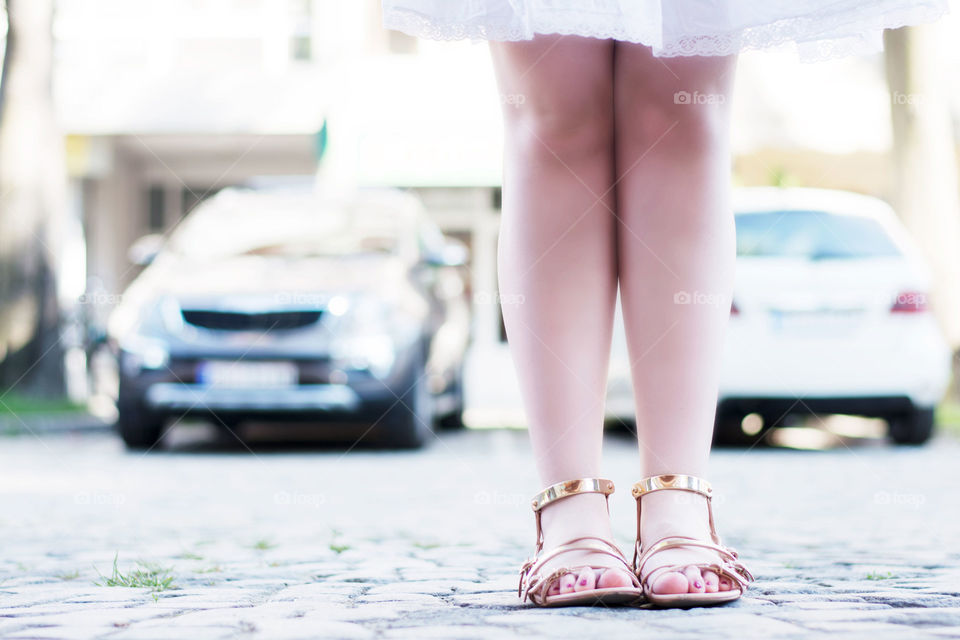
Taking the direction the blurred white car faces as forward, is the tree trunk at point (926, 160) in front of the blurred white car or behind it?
in front

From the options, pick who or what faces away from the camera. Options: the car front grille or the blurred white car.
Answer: the blurred white car

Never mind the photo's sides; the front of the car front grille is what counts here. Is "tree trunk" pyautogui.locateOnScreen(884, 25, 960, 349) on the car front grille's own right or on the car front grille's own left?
on the car front grille's own left

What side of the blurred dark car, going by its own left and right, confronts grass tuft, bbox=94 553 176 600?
front

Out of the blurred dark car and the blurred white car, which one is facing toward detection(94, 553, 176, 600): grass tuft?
the blurred dark car

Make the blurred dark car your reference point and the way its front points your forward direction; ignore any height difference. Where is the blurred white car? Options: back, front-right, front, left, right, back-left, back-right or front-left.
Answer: left

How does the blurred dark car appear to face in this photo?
toward the camera

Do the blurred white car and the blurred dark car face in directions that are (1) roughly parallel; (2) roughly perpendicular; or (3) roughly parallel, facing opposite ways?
roughly parallel, facing opposite ways

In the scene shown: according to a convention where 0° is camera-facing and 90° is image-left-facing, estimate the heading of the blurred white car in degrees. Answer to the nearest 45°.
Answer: approximately 180°

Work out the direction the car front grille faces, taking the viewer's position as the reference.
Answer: facing the viewer

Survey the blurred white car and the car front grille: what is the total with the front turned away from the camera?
1

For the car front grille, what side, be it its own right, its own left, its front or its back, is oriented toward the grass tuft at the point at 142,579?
front

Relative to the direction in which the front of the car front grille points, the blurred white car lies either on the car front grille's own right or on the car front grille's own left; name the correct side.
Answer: on the car front grille's own left

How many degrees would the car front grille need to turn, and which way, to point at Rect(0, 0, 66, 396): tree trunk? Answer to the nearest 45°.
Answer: approximately 135° to its right
